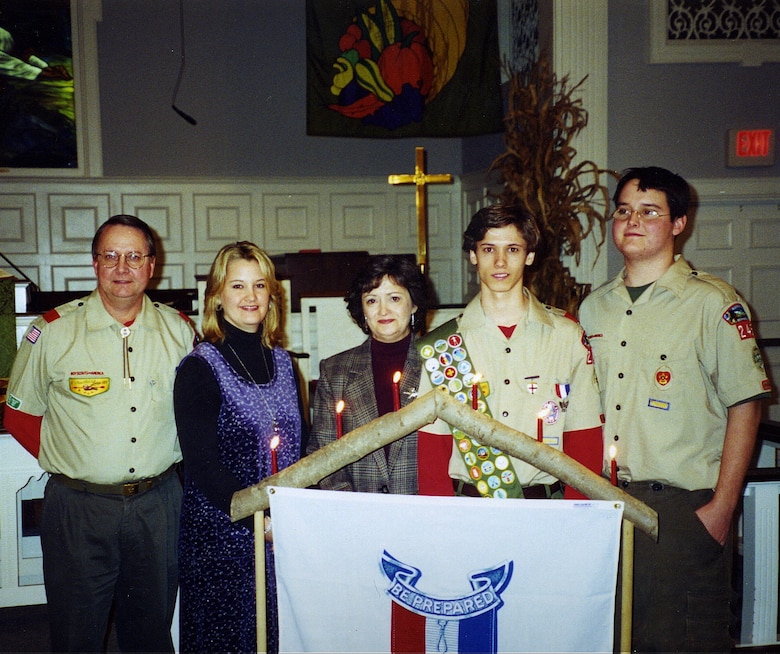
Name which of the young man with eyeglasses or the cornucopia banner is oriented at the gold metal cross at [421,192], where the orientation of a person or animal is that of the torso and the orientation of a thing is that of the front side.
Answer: the cornucopia banner

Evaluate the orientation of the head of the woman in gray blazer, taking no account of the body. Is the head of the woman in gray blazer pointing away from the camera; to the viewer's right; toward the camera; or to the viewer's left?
toward the camera

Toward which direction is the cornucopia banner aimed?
toward the camera

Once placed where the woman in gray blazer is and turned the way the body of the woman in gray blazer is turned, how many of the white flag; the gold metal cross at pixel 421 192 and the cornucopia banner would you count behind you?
2

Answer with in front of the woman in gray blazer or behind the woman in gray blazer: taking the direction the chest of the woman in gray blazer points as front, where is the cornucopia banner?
behind

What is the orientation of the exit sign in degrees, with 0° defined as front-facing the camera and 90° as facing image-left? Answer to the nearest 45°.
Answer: approximately 0°

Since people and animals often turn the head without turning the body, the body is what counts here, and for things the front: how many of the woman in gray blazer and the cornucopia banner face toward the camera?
2

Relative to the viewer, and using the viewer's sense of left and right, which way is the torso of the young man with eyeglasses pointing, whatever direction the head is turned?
facing the viewer and to the left of the viewer

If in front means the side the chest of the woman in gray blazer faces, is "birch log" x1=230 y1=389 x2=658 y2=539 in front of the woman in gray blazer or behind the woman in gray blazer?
in front

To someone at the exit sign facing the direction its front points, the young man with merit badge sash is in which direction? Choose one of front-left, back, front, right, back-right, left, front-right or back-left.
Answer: front

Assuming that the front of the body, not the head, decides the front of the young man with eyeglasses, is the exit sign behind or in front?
behind

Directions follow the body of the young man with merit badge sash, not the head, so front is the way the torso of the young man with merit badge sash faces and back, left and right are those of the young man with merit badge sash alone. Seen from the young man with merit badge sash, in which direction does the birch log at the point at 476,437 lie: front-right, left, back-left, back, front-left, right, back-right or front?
front

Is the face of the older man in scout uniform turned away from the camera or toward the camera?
toward the camera

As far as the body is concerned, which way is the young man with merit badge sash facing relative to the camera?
toward the camera

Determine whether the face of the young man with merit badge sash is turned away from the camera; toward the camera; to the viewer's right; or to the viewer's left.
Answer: toward the camera

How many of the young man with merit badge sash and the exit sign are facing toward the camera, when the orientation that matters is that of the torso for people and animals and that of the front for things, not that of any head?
2

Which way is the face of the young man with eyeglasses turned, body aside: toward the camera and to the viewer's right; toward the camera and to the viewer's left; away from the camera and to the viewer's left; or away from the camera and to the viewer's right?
toward the camera and to the viewer's left

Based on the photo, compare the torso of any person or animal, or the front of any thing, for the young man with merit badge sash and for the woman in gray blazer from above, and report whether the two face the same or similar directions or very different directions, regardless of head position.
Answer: same or similar directions
